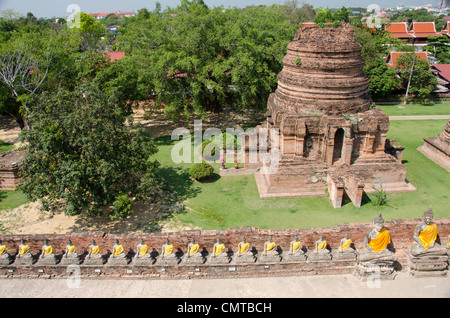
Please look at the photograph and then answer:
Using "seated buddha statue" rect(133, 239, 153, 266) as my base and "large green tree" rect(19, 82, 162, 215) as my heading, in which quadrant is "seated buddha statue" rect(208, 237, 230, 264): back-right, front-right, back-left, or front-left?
back-right

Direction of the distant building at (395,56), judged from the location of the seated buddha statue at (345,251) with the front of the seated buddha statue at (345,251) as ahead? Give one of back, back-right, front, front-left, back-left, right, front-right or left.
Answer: back

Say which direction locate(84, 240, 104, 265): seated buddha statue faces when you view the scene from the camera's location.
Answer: facing the viewer

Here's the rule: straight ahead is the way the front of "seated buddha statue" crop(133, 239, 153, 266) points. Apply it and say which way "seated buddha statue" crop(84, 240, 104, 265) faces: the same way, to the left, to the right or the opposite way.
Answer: the same way

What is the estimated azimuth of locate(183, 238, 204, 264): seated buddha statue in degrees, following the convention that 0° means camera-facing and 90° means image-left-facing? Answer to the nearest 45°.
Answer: approximately 0°

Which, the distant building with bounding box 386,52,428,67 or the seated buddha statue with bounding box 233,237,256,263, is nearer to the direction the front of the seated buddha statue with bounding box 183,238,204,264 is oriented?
the seated buddha statue

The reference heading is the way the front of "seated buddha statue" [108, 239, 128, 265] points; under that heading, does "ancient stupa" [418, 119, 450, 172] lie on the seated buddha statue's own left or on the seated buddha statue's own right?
on the seated buddha statue's own left

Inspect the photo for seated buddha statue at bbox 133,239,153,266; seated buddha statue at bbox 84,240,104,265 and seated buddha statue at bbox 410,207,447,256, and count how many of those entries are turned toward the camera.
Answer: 3

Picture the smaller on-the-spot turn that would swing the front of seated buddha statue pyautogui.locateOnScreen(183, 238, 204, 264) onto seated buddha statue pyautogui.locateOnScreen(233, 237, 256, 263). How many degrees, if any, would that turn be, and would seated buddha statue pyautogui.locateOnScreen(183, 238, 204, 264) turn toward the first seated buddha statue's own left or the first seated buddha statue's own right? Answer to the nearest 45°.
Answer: approximately 90° to the first seated buddha statue's own left

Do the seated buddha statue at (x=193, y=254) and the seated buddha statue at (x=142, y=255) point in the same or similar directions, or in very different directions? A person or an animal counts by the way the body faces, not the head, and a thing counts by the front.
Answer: same or similar directions

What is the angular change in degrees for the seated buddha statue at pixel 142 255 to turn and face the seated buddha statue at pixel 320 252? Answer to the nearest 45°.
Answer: approximately 90° to its left

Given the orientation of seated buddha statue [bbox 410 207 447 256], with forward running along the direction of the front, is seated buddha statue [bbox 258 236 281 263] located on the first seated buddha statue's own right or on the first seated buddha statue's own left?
on the first seated buddha statue's own right

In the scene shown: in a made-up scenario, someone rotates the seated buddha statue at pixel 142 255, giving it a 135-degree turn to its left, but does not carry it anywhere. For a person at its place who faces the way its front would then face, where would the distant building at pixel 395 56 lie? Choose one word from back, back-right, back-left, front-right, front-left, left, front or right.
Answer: front

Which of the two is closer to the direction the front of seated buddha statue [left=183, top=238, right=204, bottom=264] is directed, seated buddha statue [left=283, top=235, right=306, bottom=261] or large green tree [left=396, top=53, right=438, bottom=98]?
the seated buddha statue

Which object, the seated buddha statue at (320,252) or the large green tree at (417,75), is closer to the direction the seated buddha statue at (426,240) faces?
the seated buddha statue

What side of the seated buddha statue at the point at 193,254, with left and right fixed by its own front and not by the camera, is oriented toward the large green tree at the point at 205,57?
back

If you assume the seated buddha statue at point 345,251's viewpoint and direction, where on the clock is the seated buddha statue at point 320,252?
the seated buddha statue at point 320,252 is roughly at 2 o'clock from the seated buddha statue at point 345,251.

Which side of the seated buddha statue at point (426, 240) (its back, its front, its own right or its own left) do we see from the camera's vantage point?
front
